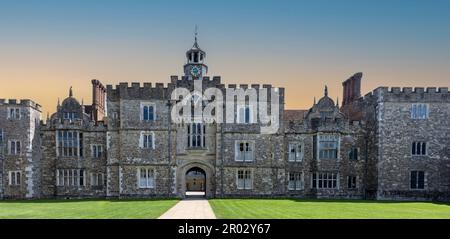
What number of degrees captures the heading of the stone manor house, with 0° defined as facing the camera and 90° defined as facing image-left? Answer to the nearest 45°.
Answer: approximately 0°
